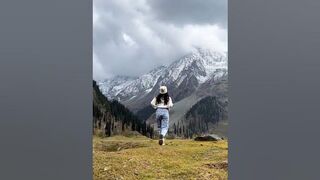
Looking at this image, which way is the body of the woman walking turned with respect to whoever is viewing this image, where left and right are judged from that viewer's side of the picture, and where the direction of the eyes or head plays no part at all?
facing away from the viewer
